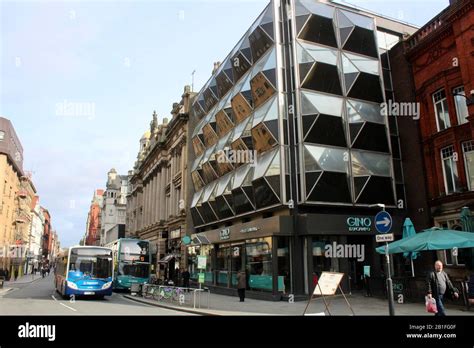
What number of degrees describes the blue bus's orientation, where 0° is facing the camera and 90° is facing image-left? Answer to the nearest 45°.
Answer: approximately 0°

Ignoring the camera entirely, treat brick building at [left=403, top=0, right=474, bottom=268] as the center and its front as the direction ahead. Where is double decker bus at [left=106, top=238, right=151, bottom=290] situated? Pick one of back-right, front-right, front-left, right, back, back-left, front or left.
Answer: front-right

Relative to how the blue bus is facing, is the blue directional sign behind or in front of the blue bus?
in front

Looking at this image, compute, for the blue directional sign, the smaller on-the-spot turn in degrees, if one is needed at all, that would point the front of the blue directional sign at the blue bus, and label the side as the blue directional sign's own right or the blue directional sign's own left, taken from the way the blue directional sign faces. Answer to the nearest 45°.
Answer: approximately 90° to the blue directional sign's own right

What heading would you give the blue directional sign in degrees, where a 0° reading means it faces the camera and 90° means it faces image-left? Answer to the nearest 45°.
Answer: approximately 0°

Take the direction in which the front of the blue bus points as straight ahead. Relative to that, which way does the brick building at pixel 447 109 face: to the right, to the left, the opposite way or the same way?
to the right

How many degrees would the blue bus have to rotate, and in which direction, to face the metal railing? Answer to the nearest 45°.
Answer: approximately 45° to its left

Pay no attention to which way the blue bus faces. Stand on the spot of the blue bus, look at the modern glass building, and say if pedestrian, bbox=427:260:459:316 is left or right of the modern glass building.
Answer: right

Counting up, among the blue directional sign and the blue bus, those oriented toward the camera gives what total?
2
